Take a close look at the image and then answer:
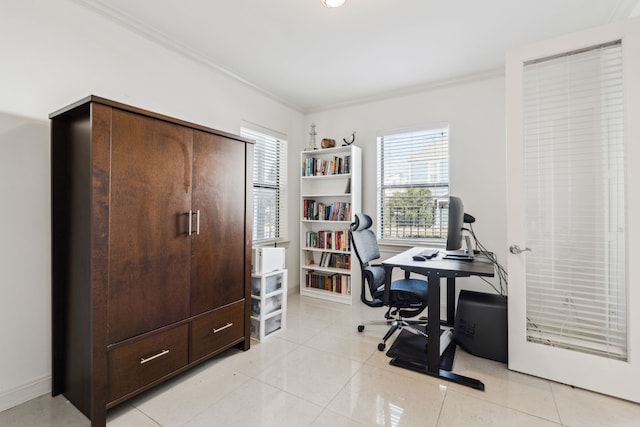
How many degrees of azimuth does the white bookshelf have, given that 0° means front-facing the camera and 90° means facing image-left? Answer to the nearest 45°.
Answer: approximately 45°

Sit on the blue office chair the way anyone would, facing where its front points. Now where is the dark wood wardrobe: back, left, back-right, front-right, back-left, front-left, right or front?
right

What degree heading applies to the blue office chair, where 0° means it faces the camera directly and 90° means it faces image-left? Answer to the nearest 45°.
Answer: approximately 315°

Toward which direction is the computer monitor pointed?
to the viewer's left

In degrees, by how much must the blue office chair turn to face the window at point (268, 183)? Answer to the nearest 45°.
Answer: approximately 180°

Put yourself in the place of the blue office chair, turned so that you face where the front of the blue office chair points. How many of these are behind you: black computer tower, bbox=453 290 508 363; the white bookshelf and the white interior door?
1

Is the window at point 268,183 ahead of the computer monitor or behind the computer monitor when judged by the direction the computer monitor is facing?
ahead

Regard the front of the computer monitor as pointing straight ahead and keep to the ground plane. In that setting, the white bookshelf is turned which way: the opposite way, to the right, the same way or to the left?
to the left

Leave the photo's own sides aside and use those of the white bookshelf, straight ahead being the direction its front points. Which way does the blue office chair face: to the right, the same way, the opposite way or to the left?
to the left

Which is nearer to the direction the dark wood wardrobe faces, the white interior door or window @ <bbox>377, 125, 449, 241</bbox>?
the white interior door
